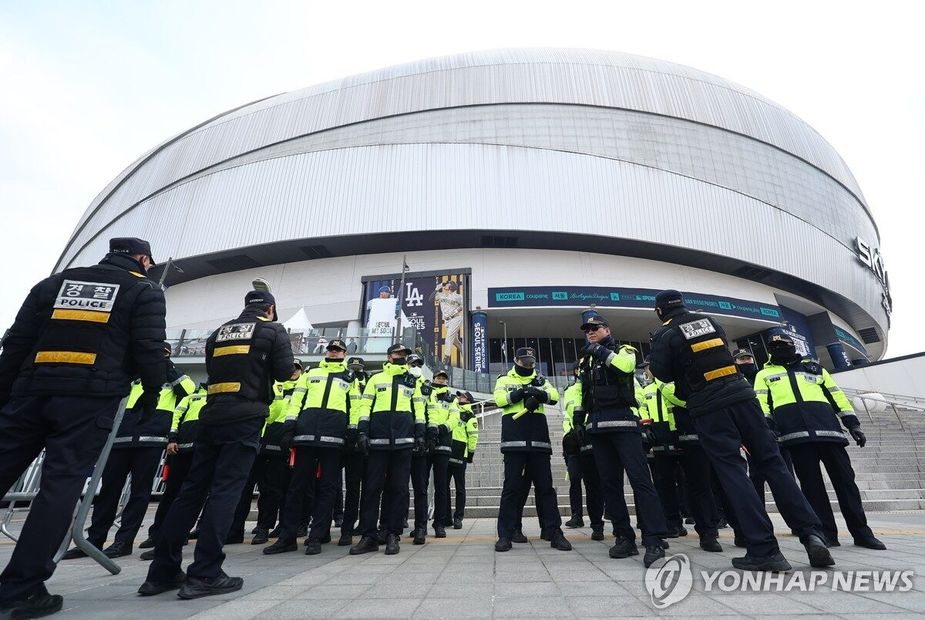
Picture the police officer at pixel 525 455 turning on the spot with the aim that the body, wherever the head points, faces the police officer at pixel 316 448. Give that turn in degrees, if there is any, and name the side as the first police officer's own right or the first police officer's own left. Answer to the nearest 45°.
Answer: approximately 90° to the first police officer's own right

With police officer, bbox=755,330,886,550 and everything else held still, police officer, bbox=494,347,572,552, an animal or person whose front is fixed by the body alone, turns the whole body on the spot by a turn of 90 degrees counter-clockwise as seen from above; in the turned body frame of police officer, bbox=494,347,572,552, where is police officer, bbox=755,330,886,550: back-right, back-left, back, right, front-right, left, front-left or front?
front

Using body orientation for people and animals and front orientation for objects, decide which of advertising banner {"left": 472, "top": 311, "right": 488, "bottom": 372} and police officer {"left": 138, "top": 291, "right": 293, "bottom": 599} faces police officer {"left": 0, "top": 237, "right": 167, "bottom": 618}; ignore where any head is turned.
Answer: the advertising banner

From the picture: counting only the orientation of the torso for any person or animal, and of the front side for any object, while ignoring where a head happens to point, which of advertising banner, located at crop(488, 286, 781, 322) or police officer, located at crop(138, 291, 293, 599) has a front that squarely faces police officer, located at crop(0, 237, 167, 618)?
the advertising banner

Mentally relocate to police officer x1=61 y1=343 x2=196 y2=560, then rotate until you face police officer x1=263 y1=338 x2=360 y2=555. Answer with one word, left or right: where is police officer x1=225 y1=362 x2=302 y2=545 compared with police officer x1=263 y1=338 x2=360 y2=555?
left

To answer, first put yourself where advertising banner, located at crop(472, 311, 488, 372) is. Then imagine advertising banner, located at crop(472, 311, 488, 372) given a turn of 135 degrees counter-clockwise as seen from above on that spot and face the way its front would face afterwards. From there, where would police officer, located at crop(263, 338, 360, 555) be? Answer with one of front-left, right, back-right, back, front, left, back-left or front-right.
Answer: back-right

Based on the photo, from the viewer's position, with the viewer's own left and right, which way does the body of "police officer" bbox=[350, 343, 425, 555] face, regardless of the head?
facing the viewer

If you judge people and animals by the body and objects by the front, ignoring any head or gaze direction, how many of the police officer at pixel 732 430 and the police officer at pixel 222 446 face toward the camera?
0

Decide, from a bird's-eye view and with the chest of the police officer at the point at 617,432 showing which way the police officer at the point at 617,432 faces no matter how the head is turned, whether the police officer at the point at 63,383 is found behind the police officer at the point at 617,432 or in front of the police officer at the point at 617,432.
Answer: in front

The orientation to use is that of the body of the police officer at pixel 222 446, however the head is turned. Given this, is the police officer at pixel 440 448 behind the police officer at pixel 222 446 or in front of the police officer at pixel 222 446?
in front
